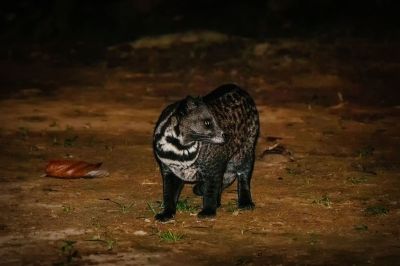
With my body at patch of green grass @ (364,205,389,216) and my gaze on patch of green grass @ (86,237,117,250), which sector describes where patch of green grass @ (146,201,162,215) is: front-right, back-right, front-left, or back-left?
front-right

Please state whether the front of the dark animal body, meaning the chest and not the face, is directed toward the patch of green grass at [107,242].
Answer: yes

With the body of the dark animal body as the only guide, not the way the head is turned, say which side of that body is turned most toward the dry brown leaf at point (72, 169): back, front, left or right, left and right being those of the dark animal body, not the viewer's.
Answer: right

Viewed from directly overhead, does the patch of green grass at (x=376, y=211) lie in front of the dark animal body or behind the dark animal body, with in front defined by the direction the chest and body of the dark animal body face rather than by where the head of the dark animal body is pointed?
behind

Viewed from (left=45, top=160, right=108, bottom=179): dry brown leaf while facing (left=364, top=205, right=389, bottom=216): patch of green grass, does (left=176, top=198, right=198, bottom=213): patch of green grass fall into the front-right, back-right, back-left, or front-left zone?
front-right

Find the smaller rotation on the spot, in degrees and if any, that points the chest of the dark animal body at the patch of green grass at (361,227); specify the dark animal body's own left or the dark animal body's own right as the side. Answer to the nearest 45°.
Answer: approximately 135° to the dark animal body's own left

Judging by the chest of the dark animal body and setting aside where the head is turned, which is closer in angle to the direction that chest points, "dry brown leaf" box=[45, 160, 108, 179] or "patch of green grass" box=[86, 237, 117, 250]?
the patch of green grass

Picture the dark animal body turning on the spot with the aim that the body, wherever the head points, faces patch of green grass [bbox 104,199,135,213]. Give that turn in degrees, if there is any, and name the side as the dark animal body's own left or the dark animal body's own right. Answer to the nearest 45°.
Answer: approximately 45° to the dark animal body's own right

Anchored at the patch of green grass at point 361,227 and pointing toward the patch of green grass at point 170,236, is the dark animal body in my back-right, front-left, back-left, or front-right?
front-right

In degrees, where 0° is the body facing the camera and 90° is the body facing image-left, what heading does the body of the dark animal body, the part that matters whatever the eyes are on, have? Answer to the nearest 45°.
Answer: approximately 45°
